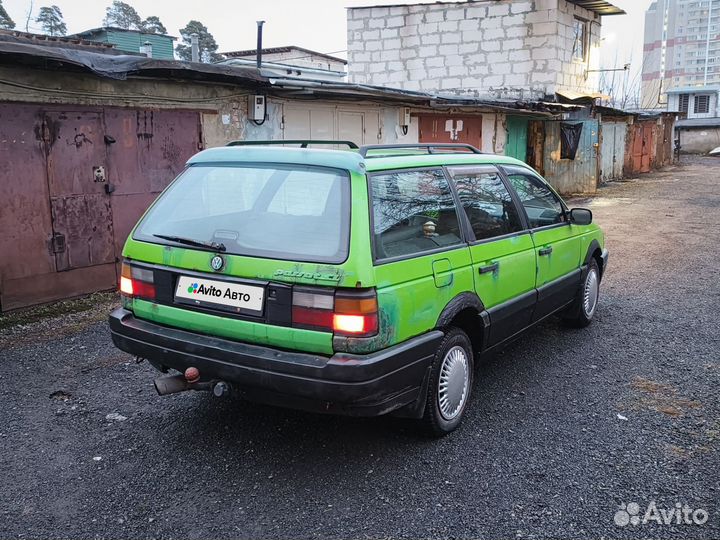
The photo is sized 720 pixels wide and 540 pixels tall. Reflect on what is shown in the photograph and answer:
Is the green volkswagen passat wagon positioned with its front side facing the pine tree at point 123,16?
no

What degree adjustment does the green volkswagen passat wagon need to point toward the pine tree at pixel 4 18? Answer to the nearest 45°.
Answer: approximately 90° to its left

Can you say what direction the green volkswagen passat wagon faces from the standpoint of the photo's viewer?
facing away from the viewer and to the right of the viewer

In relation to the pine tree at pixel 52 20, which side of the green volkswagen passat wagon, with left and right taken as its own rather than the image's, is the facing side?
left

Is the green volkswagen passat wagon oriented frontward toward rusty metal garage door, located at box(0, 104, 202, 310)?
no

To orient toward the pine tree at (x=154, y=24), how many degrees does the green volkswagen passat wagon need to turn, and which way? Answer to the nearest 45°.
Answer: approximately 45° to its left

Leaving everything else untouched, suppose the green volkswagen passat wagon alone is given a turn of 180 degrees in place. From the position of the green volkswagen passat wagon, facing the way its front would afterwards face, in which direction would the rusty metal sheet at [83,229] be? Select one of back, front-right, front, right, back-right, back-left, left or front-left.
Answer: right

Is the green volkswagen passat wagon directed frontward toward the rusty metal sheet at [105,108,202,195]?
no

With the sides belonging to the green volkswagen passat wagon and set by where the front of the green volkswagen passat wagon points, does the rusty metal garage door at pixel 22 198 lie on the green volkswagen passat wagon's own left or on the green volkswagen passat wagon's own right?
on the green volkswagen passat wagon's own left

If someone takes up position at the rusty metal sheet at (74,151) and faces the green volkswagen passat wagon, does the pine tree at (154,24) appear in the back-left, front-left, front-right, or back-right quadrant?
back-left

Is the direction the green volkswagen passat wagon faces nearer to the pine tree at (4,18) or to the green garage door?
the green garage door

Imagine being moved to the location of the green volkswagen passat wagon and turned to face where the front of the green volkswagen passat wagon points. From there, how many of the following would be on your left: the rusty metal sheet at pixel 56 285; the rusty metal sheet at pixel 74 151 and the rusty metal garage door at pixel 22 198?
3

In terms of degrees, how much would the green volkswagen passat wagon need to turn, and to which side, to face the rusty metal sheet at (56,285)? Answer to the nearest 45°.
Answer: approximately 90° to its left

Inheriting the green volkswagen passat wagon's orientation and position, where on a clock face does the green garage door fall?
The green garage door is roughly at 11 o'clock from the green volkswagen passat wagon.

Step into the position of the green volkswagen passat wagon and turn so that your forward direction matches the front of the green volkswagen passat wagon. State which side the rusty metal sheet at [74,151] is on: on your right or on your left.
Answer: on your left
